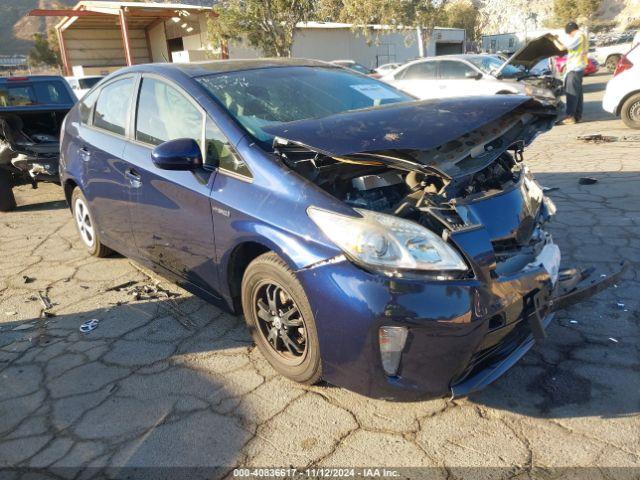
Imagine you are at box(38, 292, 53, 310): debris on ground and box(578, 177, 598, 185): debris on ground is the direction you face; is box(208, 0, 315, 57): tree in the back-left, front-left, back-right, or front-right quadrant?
front-left

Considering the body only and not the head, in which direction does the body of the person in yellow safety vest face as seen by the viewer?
to the viewer's left

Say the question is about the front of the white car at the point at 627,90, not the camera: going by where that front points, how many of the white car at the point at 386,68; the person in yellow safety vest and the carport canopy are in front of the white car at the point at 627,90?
0

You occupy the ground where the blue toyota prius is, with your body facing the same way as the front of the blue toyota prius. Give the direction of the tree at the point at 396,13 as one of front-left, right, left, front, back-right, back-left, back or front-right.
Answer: back-left

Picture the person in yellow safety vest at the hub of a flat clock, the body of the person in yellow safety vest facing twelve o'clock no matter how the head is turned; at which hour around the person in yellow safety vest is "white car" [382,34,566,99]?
The white car is roughly at 1 o'clock from the person in yellow safety vest.

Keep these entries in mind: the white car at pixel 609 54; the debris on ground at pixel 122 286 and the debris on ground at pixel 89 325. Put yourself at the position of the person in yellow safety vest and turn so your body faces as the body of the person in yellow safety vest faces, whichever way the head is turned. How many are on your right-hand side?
1

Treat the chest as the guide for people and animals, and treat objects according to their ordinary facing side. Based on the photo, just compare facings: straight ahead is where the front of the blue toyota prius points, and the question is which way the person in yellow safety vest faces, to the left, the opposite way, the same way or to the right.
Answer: the opposite way

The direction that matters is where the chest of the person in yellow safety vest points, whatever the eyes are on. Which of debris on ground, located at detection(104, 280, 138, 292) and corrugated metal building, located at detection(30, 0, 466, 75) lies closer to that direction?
the corrugated metal building

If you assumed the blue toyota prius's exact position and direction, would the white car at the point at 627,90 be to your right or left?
on your left

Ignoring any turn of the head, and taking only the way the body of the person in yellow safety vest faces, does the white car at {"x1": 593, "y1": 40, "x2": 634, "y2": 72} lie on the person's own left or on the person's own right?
on the person's own right

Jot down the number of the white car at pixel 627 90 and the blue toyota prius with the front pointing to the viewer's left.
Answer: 0
